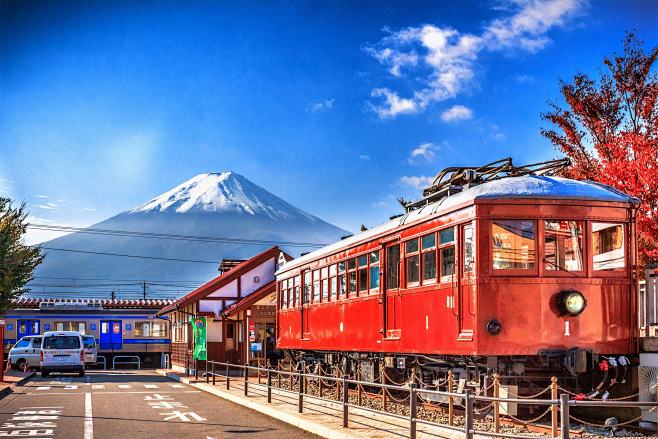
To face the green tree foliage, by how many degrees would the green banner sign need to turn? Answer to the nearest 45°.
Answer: approximately 90° to its right

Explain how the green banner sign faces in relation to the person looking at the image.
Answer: facing the viewer
